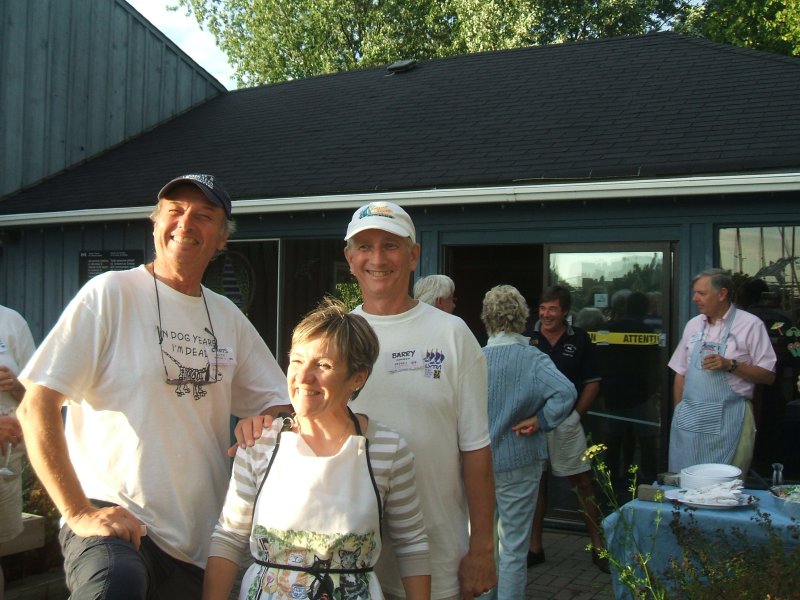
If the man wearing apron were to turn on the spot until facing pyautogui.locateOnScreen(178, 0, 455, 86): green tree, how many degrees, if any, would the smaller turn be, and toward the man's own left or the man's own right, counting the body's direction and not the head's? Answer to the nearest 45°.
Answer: approximately 90° to the man's own right

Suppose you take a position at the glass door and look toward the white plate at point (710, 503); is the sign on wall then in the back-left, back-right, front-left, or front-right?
back-right

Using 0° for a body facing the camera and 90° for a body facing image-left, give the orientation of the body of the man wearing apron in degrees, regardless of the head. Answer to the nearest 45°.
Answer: approximately 45°

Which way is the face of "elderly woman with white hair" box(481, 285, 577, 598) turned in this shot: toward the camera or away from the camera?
away from the camera

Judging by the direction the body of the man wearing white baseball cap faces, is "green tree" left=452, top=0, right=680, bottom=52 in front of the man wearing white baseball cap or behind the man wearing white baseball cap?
behind

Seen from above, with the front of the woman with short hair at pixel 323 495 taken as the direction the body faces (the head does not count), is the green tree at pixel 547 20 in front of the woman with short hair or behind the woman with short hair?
behind

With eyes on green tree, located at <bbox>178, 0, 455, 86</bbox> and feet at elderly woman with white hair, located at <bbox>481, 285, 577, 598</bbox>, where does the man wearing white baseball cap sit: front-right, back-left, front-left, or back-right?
back-left

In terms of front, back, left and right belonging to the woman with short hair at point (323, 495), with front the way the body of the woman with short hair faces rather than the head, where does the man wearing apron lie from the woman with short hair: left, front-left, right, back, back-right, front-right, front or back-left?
back-left
